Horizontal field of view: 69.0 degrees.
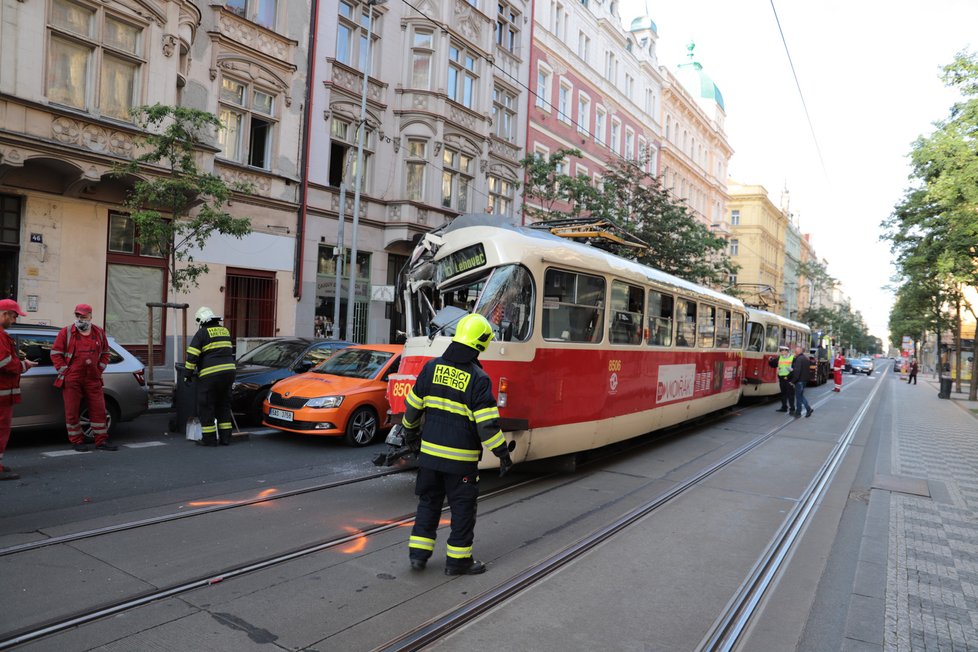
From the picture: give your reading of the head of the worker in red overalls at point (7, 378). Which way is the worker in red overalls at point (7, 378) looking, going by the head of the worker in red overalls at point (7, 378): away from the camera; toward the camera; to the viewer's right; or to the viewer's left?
to the viewer's right

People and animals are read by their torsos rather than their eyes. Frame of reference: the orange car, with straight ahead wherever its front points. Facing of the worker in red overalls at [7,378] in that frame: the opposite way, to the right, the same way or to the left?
the opposite way

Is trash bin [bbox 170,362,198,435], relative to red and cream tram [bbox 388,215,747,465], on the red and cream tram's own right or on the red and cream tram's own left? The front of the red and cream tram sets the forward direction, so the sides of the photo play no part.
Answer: on the red and cream tram's own right

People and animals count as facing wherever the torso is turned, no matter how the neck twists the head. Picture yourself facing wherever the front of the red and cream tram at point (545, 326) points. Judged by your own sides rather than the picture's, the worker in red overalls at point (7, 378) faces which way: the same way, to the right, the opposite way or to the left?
the opposite way

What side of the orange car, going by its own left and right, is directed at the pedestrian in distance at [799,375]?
back

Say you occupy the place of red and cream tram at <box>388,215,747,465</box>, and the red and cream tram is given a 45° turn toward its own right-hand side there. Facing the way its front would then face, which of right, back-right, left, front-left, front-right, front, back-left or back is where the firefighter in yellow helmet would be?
left

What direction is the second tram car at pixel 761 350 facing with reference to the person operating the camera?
facing the viewer and to the left of the viewer

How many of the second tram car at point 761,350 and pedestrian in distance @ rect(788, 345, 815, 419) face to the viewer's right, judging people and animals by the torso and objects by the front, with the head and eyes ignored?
0

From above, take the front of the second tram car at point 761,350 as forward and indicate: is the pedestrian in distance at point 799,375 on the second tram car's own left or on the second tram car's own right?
on the second tram car's own left
